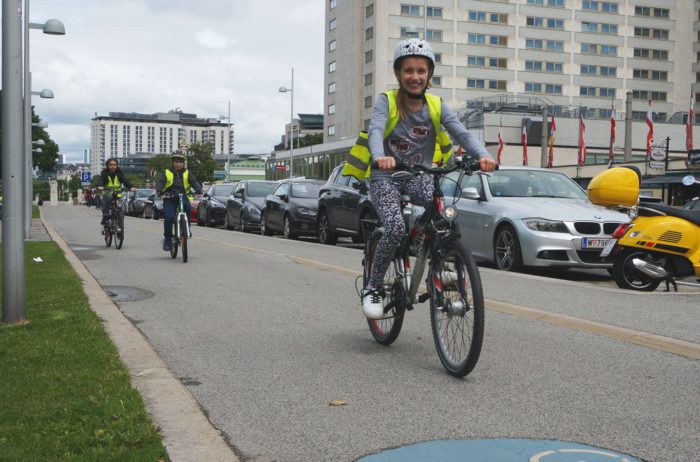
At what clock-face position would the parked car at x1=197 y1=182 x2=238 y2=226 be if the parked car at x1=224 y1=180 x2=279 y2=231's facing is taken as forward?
the parked car at x1=197 y1=182 x2=238 y2=226 is roughly at 7 o'clock from the parked car at x1=224 y1=180 x2=279 y2=231.

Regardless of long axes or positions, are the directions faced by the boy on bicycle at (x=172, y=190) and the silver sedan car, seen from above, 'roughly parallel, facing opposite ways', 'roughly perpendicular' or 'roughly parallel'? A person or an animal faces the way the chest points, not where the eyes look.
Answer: roughly parallel

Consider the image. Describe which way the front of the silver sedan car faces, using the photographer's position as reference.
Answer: facing the viewer and to the right of the viewer

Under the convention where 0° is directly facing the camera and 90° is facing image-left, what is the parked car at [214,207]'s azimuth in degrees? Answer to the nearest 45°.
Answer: approximately 315°

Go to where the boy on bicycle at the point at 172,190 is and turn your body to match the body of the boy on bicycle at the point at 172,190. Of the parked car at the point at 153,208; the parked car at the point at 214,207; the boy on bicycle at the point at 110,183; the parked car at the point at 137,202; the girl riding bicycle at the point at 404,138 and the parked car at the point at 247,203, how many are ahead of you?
1

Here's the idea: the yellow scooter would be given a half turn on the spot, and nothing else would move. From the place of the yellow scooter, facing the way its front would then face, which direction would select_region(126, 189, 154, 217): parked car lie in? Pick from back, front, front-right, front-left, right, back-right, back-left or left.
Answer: front-right

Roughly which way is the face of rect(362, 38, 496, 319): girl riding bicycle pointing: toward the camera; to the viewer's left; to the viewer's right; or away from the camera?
toward the camera

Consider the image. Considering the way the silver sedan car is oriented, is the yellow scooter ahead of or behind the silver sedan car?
ahead

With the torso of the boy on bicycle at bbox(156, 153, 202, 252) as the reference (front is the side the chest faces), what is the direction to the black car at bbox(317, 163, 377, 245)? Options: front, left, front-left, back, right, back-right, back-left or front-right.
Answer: back-left

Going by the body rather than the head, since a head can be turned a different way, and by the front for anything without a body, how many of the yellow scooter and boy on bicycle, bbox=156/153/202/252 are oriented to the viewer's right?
1

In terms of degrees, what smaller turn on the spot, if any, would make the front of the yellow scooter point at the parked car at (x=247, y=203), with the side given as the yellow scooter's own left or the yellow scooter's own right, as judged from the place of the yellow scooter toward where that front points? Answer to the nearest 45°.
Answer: approximately 135° to the yellow scooter's own left

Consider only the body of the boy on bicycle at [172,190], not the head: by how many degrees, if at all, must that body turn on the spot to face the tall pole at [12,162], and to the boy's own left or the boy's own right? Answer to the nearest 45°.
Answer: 0° — they already face it

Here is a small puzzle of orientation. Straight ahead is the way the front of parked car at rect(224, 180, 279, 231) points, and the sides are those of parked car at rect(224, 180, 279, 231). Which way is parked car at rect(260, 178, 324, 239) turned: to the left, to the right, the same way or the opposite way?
the same way

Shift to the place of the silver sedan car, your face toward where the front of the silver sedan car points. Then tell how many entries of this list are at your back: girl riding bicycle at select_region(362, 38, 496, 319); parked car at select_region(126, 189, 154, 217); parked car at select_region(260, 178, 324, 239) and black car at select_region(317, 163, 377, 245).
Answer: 3

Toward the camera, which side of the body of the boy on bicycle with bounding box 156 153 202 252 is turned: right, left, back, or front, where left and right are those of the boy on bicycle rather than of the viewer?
front
